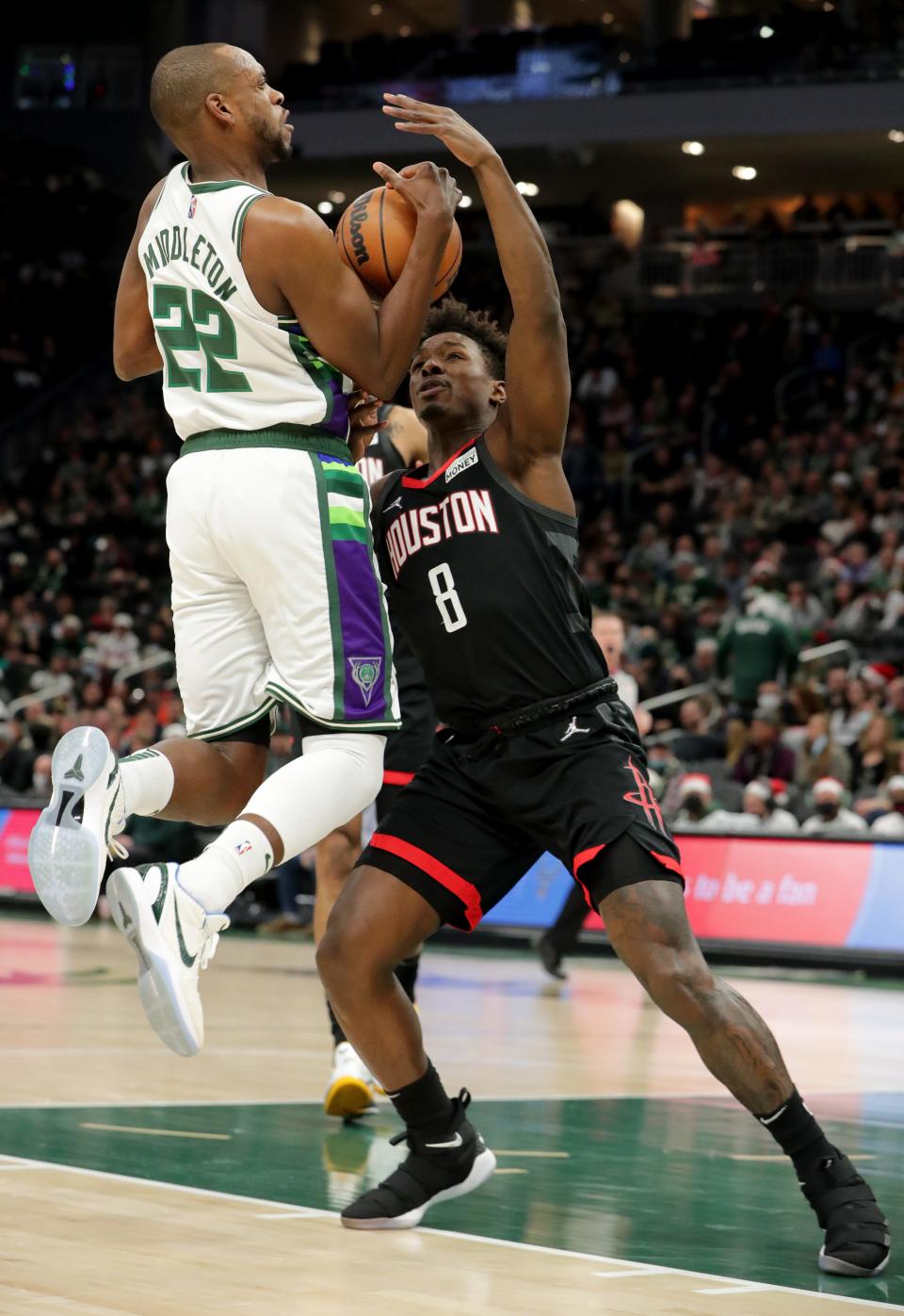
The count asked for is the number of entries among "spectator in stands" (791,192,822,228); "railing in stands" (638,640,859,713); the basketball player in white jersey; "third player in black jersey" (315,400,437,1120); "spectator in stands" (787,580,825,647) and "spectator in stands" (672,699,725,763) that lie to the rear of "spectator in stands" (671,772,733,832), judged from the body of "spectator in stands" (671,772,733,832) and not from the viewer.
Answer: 4

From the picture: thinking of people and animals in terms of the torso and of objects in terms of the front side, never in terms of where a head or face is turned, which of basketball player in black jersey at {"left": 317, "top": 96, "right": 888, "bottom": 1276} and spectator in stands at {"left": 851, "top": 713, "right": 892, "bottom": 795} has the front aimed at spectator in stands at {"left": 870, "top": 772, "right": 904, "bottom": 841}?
spectator in stands at {"left": 851, "top": 713, "right": 892, "bottom": 795}

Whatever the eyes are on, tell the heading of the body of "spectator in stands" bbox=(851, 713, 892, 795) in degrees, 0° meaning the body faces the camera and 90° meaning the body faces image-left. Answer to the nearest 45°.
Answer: approximately 0°

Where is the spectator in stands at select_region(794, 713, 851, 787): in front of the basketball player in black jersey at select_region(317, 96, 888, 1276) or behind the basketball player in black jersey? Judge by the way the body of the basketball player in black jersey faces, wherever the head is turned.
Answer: behind

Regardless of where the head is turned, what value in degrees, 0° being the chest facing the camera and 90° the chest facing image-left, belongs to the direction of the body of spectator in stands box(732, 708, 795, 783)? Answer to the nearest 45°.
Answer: approximately 0°

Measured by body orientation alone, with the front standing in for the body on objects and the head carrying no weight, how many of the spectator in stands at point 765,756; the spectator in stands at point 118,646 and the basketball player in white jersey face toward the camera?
2

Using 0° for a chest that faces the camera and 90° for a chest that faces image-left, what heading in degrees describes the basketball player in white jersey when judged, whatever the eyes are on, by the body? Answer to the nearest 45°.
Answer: approximately 225°

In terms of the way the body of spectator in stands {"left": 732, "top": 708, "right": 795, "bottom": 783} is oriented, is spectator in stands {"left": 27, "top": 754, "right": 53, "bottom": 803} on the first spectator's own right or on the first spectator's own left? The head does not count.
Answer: on the first spectator's own right

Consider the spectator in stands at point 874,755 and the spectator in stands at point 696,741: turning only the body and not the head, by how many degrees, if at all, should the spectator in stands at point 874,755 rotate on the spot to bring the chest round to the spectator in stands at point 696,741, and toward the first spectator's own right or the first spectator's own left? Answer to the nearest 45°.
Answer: approximately 135° to the first spectator's own right

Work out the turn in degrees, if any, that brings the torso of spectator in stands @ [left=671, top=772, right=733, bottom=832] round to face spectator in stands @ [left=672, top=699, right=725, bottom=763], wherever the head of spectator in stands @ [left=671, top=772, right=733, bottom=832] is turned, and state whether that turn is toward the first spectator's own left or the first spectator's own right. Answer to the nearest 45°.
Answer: approximately 180°
